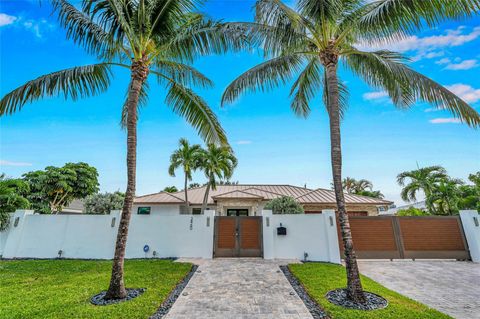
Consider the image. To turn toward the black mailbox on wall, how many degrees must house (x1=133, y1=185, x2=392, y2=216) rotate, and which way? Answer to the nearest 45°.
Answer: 0° — it already faces it

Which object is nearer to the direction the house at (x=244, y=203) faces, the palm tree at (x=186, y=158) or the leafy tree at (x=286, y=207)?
the leafy tree

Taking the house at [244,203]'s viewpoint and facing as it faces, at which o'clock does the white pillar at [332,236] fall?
The white pillar is roughly at 11 o'clock from the house.

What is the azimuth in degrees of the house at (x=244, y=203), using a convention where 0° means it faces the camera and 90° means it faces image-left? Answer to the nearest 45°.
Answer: approximately 0°

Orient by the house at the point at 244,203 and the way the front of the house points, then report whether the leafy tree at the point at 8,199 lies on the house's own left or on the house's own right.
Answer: on the house's own right

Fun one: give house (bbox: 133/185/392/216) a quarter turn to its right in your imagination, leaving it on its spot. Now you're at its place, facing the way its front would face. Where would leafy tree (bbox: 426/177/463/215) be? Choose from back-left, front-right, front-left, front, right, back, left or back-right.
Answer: back

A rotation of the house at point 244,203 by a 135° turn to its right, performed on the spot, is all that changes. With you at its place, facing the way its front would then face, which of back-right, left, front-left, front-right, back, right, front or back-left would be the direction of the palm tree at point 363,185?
right

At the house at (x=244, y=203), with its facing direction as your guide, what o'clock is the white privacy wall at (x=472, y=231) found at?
The white privacy wall is roughly at 10 o'clock from the house.

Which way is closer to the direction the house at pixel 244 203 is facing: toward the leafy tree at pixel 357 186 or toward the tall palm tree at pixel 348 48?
the tall palm tree

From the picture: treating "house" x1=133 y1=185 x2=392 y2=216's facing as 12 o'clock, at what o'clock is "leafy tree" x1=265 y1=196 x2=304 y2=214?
The leafy tree is roughly at 11 o'clock from the house.
